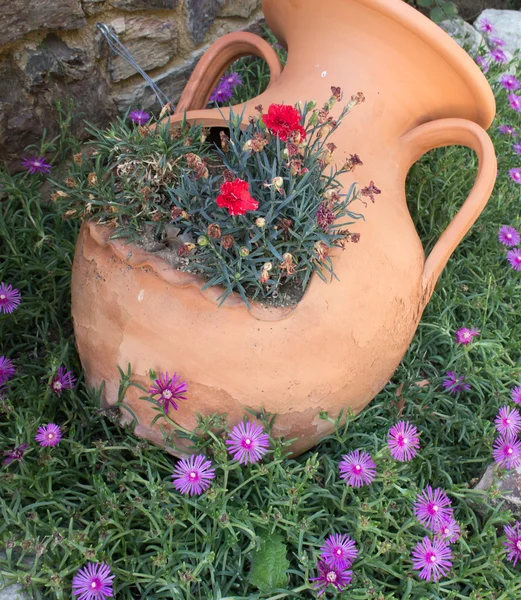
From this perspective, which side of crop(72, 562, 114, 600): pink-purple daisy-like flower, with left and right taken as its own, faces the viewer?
front

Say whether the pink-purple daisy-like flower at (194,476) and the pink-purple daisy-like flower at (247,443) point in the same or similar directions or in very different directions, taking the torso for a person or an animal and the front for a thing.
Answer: same or similar directions

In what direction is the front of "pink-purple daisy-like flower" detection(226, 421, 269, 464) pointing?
toward the camera

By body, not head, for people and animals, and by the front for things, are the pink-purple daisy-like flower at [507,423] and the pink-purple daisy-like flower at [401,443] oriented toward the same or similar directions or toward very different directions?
same or similar directions

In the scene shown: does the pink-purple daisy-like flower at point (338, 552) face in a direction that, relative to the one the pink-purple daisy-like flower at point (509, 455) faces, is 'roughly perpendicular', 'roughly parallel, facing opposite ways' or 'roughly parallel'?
roughly parallel

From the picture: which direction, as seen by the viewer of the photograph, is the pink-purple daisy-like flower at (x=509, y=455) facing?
facing the viewer

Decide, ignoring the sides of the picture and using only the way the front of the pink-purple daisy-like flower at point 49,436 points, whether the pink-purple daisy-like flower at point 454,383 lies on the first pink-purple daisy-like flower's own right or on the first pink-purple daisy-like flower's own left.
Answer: on the first pink-purple daisy-like flower's own left

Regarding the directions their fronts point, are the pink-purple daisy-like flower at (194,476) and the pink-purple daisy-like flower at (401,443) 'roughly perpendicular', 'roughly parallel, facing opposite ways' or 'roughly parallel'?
roughly parallel

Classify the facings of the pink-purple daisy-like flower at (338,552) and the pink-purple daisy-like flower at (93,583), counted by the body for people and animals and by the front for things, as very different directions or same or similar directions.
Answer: same or similar directions

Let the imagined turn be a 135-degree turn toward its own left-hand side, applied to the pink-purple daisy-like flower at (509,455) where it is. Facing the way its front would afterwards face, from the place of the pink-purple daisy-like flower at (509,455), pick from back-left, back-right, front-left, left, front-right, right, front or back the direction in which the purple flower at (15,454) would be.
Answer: back
